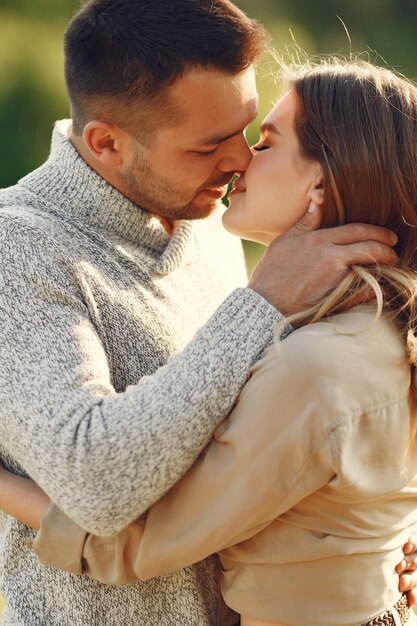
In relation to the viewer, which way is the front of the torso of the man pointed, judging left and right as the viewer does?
facing the viewer and to the right of the viewer

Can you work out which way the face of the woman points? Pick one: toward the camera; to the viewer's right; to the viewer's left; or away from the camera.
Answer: to the viewer's left
